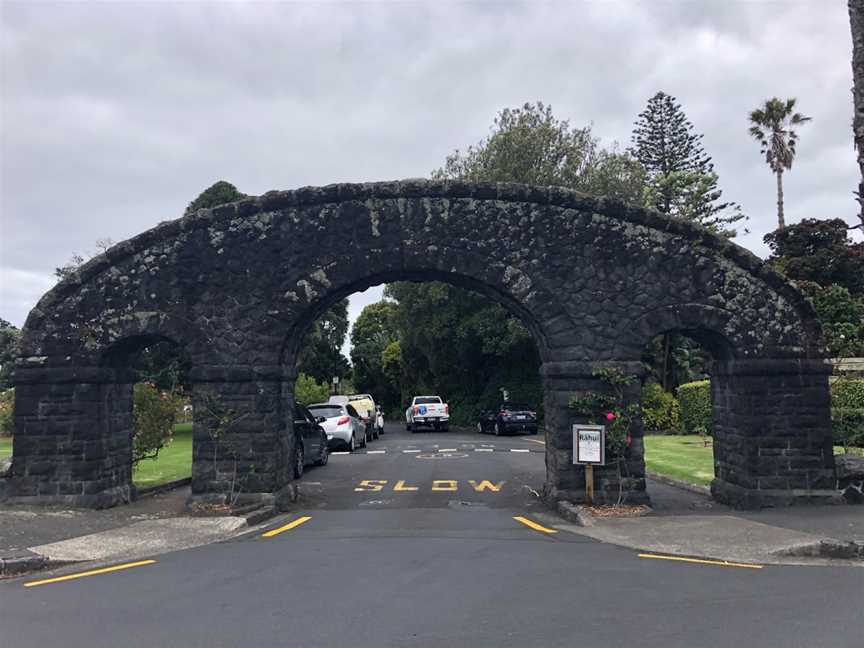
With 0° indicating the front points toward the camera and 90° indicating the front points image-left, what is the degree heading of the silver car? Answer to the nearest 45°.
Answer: approximately 225°

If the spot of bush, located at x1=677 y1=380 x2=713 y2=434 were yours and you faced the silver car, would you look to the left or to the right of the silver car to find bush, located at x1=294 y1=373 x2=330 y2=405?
right

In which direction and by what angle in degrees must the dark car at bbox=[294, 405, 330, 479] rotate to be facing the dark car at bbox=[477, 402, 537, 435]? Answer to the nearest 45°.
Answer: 0° — it already faces it

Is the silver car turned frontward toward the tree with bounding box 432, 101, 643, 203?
yes

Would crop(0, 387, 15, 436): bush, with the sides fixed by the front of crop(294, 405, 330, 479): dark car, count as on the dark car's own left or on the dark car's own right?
on the dark car's own left

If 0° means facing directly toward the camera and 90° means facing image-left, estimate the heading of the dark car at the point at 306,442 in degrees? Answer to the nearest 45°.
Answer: approximately 225°
